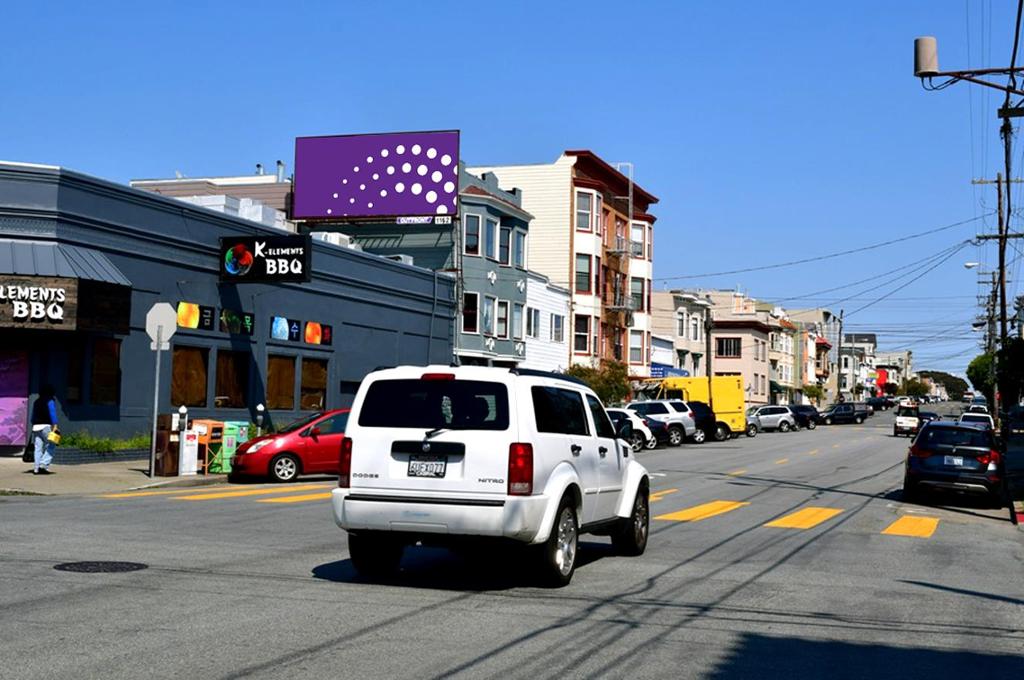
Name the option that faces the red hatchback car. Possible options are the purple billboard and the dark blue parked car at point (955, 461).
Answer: the purple billboard

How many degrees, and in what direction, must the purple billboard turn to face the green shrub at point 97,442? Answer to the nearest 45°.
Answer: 0° — it already faces it

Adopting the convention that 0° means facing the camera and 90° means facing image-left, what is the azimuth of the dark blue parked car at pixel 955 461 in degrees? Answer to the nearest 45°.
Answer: approximately 180°

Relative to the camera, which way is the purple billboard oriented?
toward the camera

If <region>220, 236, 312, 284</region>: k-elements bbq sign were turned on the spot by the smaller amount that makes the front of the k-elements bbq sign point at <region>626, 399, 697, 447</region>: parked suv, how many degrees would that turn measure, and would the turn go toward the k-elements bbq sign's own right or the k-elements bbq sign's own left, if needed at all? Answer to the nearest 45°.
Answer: approximately 135° to the k-elements bbq sign's own left

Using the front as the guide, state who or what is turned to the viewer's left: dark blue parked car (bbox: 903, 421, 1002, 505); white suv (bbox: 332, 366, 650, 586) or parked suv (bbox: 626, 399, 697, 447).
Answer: the parked suv

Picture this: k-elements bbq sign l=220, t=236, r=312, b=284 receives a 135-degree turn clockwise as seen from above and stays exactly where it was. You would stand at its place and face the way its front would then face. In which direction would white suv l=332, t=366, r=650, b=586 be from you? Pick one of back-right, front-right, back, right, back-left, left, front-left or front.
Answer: back-left

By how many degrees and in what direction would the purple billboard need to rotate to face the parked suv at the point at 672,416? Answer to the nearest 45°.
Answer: approximately 90° to its left

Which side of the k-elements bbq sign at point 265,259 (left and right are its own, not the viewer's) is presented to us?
front

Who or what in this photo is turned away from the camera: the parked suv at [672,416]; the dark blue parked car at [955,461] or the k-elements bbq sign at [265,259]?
the dark blue parked car

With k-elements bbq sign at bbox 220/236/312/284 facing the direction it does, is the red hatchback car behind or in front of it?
in front

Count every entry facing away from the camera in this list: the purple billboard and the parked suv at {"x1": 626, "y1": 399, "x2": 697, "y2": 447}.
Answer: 0

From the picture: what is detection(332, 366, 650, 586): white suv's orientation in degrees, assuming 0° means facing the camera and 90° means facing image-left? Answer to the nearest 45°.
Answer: approximately 225°

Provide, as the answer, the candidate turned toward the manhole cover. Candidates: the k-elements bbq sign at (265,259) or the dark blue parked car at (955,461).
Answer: the k-elements bbq sign
